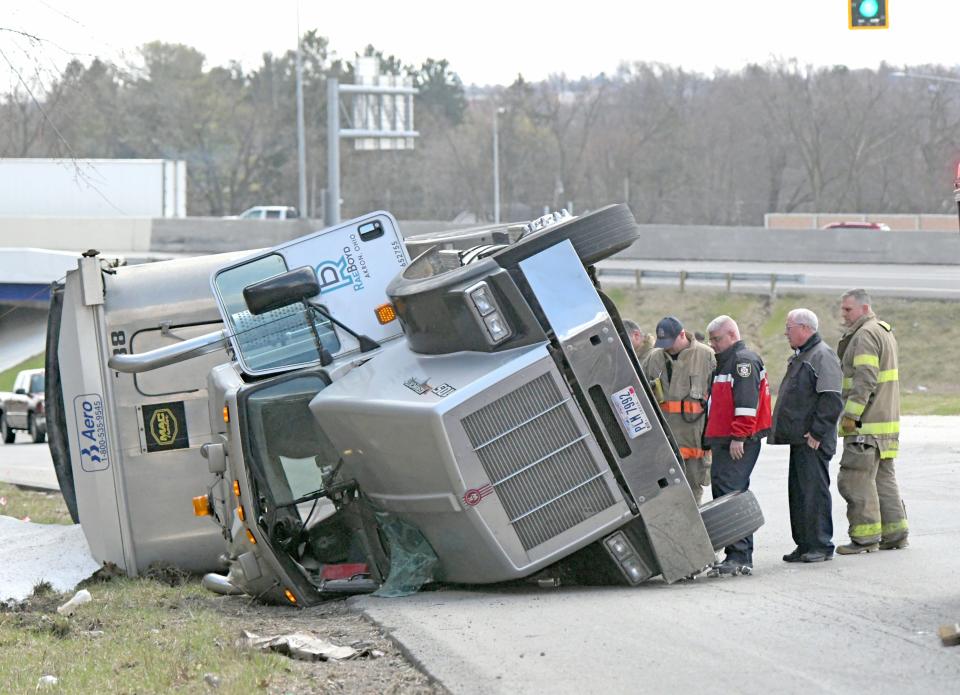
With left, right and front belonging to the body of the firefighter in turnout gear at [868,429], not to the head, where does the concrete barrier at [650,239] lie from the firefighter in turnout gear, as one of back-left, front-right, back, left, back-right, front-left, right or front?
right

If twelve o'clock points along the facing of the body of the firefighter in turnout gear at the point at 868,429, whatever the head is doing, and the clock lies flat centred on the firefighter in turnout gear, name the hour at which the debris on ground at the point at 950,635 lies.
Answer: The debris on ground is roughly at 9 o'clock from the firefighter in turnout gear.

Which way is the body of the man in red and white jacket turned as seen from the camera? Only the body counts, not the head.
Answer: to the viewer's left

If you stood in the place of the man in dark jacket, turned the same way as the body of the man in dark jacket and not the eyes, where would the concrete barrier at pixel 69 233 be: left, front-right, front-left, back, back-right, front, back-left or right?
front-right

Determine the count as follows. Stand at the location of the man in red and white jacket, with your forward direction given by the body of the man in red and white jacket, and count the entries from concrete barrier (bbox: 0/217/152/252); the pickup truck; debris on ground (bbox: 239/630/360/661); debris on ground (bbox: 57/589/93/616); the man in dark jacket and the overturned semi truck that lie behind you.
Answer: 1

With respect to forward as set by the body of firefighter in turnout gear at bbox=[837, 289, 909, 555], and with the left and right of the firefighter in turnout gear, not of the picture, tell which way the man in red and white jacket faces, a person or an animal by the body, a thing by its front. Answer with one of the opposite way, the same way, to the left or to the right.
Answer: the same way

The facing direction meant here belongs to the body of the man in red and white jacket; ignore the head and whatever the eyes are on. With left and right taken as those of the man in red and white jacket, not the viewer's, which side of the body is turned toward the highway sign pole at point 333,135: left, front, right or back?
right

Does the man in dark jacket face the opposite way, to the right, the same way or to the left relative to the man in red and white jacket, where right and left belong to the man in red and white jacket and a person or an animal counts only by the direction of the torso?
the same way

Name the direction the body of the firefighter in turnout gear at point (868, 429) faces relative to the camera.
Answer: to the viewer's left

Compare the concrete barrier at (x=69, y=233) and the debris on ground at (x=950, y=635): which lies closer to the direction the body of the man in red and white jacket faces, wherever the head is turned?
the concrete barrier

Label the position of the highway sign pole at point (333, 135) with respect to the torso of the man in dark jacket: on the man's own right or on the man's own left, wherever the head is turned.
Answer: on the man's own right

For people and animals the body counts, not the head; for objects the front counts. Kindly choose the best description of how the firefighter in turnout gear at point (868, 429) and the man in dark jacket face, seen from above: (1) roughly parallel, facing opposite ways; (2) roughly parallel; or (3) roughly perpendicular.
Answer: roughly parallel

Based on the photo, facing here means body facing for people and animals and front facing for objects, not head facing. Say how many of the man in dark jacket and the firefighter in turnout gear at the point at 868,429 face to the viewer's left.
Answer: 2

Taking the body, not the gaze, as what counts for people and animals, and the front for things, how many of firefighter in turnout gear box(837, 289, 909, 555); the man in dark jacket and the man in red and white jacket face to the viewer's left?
3

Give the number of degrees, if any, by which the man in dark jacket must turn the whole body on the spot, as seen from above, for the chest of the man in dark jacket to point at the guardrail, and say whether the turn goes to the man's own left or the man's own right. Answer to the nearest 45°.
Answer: approximately 90° to the man's own right

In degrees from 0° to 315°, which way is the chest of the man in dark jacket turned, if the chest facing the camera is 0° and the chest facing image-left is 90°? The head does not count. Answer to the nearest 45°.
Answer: approximately 90°
